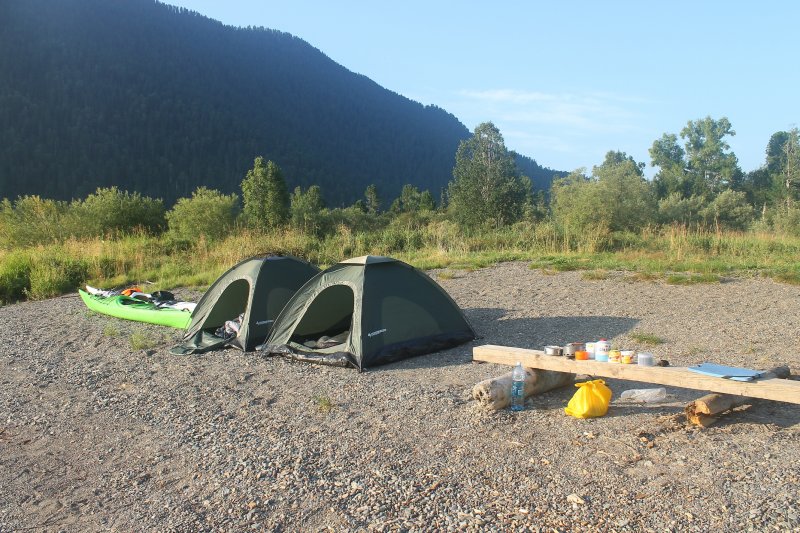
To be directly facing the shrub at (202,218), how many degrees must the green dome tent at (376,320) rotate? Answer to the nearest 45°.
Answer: approximately 135° to its right

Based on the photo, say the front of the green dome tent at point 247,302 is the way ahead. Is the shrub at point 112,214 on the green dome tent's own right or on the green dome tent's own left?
on the green dome tent's own right

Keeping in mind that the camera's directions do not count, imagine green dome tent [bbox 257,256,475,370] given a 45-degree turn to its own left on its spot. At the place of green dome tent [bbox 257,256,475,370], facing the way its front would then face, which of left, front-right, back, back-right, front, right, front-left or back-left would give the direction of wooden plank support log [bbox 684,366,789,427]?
front-left

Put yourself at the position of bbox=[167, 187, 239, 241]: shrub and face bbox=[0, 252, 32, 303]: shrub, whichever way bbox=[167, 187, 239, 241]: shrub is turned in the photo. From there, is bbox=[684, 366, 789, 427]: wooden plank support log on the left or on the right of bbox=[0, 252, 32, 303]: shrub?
left

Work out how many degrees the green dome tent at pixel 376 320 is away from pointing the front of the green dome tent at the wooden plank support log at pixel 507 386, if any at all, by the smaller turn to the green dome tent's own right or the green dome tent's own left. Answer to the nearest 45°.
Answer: approximately 90° to the green dome tent's own left

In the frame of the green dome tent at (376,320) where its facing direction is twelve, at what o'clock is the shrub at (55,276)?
The shrub is roughly at 3 o'clock from the green dome tent.

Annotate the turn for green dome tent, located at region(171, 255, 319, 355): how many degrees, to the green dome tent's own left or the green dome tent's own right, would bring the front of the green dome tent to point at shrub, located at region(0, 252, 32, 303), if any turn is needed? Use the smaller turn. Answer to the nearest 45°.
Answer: approximately 90° to the green dome tent's own right

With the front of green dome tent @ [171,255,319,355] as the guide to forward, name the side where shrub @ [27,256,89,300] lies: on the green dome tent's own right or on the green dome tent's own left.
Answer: on the green dome tent's own right

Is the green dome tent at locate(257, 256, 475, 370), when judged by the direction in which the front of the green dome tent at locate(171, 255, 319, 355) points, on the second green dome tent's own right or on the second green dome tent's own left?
on the second green dome tent's own left

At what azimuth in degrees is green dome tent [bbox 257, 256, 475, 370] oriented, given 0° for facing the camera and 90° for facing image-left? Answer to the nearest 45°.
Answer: approximately 45°

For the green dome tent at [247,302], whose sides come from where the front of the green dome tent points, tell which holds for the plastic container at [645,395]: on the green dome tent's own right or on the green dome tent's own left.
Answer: on the green dome tent's own left

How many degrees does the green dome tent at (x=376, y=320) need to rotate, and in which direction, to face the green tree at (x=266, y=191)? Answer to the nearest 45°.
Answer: approximately 135° to its right

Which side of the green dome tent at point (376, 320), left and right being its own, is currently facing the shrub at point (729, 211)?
back

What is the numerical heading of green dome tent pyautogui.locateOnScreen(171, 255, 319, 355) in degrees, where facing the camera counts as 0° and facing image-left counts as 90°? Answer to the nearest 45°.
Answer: approximately 45°

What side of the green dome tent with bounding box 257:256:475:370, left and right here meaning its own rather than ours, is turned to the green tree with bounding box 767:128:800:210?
back
